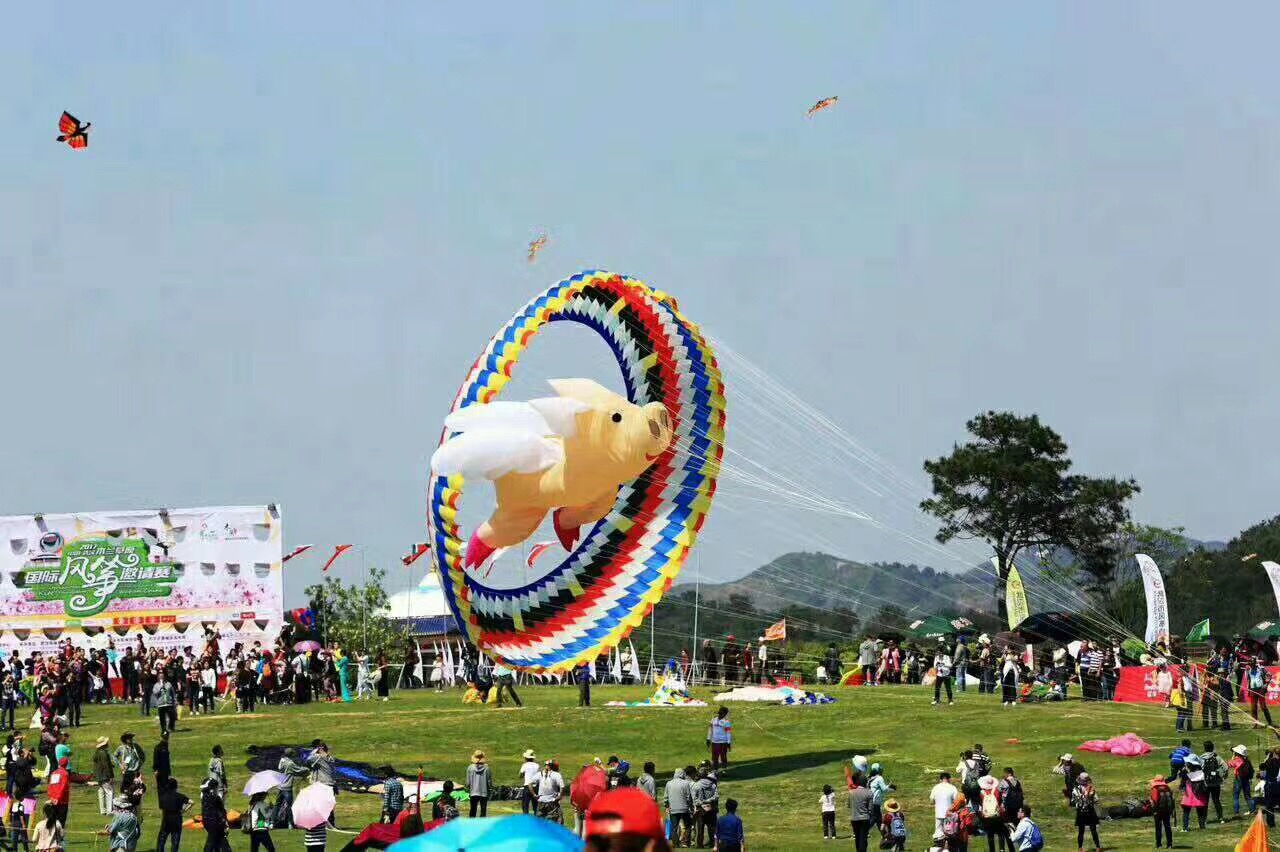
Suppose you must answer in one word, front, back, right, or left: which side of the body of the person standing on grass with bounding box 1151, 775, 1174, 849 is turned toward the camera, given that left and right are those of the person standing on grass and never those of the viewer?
back

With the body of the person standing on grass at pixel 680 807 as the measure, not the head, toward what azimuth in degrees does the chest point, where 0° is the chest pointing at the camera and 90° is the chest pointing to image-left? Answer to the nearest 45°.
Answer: approximately 180°

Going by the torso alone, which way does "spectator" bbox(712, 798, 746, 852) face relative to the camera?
away from the camera

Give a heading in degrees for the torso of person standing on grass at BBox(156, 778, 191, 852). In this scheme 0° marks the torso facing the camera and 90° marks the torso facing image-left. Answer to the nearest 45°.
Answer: approximately 180°

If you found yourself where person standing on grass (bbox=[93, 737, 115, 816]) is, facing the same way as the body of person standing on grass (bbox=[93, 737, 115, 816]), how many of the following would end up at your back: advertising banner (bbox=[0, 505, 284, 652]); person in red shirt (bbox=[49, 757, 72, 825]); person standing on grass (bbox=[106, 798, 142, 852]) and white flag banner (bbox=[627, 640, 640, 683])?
2

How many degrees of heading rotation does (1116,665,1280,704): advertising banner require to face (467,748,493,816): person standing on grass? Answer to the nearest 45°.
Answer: approximately 45° to its right

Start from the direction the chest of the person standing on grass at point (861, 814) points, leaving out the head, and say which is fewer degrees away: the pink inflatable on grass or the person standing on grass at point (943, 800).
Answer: the pink inflatable on grass
